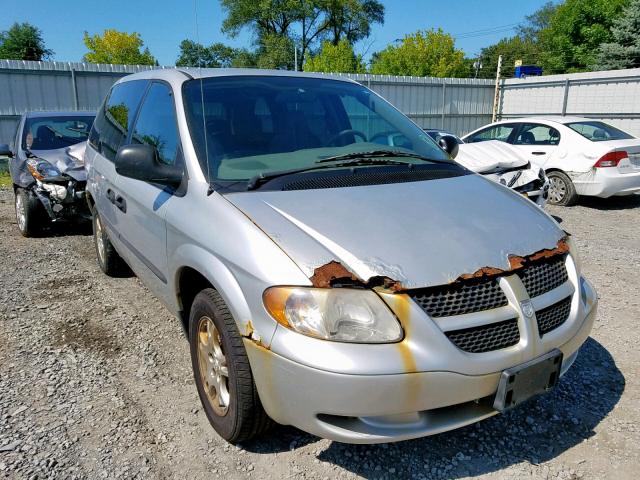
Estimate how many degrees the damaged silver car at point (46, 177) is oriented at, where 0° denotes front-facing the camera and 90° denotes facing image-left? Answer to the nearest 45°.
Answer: approximately 0°

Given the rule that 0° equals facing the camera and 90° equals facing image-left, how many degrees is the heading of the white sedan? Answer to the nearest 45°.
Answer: approximately 135°

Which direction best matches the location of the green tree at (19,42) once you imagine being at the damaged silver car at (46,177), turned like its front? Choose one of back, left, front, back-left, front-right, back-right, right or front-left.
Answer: back

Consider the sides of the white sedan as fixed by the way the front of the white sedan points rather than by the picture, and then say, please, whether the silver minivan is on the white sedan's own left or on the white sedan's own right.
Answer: on the white sedan's own left

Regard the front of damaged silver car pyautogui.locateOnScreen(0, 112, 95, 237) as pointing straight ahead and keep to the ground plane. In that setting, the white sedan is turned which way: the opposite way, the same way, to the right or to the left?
the opposite way

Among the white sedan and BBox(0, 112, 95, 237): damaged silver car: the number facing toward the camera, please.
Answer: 1

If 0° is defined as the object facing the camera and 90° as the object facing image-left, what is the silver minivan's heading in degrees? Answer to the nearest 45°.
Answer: approximately 315°

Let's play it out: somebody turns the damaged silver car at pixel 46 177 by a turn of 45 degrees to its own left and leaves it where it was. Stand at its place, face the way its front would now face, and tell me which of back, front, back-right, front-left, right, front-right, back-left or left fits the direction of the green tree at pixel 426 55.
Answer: left
